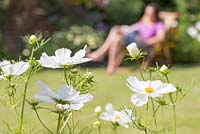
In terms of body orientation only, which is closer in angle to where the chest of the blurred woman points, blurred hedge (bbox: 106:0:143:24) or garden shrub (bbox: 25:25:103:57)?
the garden shrub

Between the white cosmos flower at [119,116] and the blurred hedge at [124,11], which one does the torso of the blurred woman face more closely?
the white cosmos flower

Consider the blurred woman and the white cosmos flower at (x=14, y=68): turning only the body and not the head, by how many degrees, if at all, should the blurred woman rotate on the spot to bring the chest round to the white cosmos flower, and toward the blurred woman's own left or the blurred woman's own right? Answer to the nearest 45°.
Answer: approximately 45° to the blurred woman's own left

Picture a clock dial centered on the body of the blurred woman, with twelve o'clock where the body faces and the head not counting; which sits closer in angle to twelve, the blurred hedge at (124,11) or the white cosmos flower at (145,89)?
the white cosmos flower

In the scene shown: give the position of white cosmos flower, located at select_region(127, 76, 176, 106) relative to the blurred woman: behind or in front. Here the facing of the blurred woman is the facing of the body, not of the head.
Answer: in front

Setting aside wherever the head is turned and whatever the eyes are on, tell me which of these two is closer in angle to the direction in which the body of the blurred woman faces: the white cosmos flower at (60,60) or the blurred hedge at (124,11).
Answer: the white cosmos flower

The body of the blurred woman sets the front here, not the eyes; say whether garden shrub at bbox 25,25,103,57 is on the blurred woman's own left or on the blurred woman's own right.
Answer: on the blurred woman's own right

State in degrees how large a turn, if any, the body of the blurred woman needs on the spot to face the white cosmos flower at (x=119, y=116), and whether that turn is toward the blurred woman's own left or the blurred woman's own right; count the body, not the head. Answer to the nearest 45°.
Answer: approximately 45° to the blurred woman's own left

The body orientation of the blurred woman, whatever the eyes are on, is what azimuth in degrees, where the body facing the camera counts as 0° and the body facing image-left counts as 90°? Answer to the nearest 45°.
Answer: approximately 45°

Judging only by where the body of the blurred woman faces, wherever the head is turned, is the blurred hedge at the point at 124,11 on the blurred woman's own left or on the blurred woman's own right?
on the blurred woman's own right
